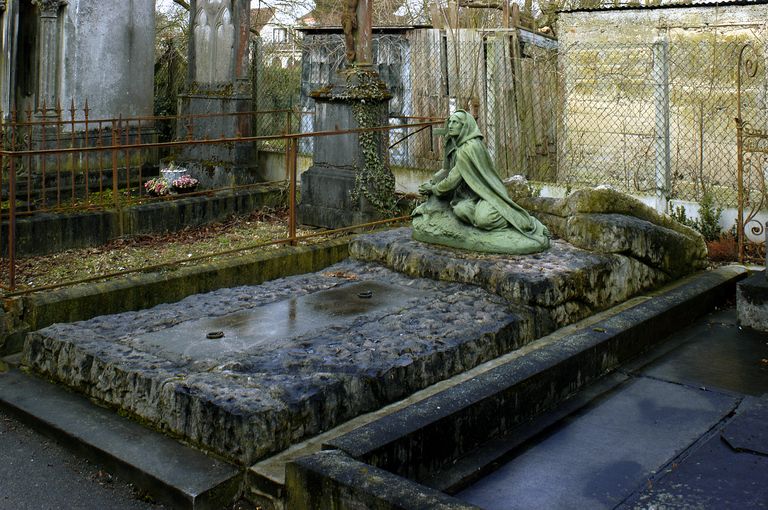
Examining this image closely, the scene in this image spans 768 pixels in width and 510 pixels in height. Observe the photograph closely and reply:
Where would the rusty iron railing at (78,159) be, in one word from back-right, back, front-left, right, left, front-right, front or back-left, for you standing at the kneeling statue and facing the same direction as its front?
front-right

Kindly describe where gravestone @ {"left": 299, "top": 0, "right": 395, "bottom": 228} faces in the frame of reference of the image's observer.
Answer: facing the viewer and to the left of the viewer

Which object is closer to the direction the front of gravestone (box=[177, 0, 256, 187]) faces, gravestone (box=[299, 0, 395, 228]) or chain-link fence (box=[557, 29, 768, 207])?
the gravestone

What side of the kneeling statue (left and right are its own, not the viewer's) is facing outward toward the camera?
left

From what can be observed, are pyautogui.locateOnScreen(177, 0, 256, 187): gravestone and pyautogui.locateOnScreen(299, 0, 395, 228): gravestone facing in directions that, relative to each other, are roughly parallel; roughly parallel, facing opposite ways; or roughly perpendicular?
roughly parallel

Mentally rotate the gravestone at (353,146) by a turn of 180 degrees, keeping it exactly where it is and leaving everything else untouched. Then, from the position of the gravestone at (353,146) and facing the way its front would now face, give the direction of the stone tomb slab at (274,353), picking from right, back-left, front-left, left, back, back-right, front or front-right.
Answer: back-right

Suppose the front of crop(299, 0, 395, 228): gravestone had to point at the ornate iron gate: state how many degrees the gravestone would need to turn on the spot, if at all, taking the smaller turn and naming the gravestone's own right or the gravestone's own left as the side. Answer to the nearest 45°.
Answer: approximately 135° to the gravestone's own left

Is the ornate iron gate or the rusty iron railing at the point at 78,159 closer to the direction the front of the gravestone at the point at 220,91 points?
the rusty iron railing

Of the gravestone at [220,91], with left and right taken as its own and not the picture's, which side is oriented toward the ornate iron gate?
left

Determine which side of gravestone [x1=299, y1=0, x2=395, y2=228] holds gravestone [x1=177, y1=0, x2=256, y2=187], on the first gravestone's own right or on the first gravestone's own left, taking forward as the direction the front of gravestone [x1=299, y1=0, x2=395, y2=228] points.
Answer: on the first gravestone's own right

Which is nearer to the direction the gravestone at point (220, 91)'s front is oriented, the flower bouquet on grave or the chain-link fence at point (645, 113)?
the flower bouquet on grave

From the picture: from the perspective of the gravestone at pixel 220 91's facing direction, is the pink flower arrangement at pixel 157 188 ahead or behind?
ahead

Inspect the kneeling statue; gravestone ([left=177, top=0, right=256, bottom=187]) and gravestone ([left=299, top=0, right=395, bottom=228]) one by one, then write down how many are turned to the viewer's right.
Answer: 0

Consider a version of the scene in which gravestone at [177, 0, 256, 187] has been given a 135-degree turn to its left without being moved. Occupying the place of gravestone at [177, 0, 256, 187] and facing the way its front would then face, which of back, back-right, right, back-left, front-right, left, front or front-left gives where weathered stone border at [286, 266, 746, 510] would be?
right

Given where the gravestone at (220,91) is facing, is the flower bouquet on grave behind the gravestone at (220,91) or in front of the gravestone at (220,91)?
in front

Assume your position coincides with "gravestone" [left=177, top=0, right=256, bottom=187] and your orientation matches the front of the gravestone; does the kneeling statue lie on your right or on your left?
on your left
